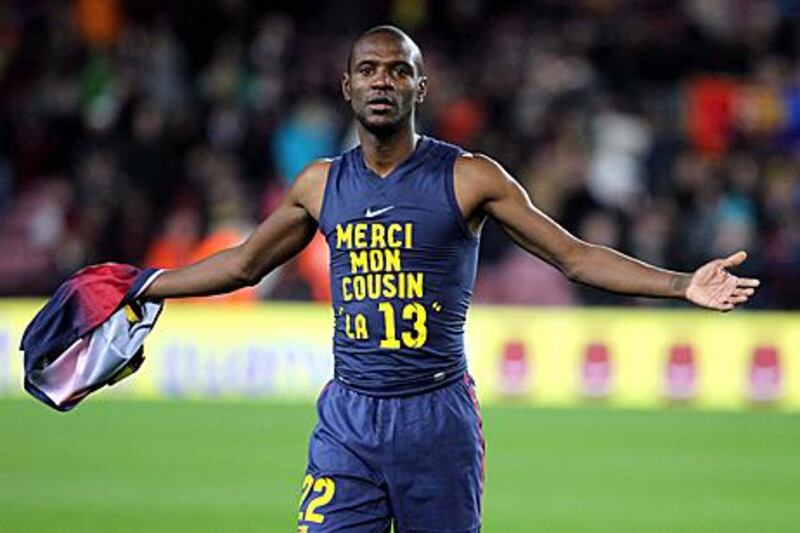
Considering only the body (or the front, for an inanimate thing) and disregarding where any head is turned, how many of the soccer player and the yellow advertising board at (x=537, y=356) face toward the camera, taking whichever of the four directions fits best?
2

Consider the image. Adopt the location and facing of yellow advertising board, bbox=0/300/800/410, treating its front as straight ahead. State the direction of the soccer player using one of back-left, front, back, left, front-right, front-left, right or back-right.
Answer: front

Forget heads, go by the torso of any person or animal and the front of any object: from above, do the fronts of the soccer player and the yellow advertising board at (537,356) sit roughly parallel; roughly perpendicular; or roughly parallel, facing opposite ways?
roughly parallel

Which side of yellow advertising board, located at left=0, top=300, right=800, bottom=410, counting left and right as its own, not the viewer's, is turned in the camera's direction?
front

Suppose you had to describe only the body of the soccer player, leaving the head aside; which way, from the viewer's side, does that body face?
toward the camera

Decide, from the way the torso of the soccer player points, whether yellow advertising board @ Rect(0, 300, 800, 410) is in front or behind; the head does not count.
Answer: behind

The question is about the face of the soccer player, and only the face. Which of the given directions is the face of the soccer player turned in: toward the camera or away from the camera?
toward the camera
